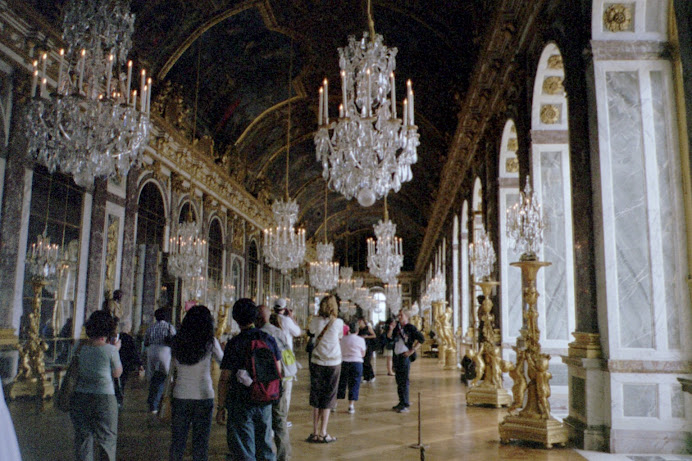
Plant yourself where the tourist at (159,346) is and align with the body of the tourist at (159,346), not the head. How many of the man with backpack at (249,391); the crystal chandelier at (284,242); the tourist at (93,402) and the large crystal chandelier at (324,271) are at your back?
2

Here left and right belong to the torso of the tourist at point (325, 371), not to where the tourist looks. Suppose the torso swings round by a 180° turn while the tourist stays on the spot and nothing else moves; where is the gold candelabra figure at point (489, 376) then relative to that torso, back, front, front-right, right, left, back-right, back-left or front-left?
back-left

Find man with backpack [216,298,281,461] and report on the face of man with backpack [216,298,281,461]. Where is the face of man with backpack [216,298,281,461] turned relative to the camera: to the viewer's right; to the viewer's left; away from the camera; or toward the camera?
away from the camera

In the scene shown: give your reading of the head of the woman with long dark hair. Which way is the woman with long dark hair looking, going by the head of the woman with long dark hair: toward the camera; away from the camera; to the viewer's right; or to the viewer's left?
away from the camera

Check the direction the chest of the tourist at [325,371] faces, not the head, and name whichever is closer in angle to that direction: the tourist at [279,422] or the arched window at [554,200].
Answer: the arched window

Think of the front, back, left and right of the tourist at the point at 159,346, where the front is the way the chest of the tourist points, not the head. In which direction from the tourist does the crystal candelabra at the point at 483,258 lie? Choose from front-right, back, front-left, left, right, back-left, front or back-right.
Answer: right

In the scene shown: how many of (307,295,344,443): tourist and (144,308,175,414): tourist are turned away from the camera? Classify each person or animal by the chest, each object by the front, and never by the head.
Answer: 2

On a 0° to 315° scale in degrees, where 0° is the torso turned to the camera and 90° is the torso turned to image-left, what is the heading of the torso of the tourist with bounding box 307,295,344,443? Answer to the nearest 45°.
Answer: approximately 180°

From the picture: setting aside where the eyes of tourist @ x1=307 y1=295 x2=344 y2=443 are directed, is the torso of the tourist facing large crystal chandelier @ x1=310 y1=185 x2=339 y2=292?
yes

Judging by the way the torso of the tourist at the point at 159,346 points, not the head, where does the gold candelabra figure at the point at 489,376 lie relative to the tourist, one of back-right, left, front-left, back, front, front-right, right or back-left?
right

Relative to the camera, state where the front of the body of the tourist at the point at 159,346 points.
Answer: away from the camera
